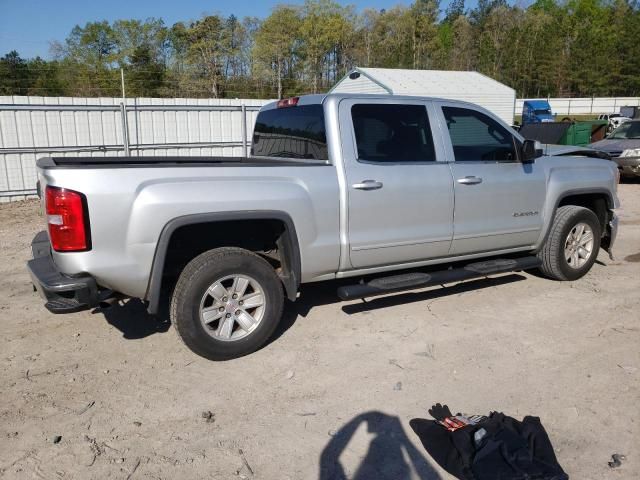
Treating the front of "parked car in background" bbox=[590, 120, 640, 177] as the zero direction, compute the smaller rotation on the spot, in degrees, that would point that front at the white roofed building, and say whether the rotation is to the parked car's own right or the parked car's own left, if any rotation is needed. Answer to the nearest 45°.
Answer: approximately 90° to the parked car's own right

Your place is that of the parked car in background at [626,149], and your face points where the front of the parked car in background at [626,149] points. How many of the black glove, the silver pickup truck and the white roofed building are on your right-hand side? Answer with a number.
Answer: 1

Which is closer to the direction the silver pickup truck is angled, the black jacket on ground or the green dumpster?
the green dumpster

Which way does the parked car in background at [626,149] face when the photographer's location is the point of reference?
facing the viewer and to the left of the viewer

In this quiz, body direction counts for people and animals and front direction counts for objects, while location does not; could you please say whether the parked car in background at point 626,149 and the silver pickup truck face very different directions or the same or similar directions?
very different directions

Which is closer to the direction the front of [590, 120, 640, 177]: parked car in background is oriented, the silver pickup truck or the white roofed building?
the silver pickup truck

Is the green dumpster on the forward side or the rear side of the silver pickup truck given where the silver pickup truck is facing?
on the forward side

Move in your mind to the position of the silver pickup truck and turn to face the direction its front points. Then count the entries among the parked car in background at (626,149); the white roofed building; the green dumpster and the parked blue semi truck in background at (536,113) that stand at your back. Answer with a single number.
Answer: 0

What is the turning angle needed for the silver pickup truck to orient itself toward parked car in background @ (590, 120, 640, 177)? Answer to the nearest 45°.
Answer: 0° — it already faces it

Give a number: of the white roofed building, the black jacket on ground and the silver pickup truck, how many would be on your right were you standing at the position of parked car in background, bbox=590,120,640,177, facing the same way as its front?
1

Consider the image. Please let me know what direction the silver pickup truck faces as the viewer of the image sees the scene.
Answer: facing away from the viewer and to the right of the viewer

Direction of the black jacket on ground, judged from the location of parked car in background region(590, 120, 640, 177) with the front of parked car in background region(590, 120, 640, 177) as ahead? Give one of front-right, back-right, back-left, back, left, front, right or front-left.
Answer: front-left

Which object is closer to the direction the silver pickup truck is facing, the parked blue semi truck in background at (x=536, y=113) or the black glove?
the parked blue semi truck in background

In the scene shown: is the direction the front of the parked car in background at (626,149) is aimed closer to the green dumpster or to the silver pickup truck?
the silver pickup truck

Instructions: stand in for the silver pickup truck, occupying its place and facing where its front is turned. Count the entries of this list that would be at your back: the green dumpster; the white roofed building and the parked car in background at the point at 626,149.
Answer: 0

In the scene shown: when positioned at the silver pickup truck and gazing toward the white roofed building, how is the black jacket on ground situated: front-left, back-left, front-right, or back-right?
back-right
